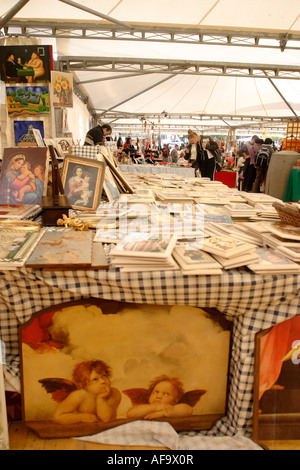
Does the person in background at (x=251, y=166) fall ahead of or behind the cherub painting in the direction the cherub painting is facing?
behind

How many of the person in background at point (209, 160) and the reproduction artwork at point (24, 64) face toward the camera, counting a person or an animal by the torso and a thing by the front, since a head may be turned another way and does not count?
1

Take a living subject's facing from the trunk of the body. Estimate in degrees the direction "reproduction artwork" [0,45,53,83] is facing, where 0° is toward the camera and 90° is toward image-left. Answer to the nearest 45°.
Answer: approximately 0°

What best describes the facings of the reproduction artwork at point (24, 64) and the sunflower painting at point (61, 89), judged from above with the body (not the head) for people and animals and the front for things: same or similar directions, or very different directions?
same or similar directions

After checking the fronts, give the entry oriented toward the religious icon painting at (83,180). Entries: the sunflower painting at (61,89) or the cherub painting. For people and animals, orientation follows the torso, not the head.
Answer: the sunflower painting

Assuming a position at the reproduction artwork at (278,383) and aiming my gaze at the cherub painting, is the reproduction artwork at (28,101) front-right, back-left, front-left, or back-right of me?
front-right

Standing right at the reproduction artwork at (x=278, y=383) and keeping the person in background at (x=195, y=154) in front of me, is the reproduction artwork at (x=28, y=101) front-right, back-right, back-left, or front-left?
front-left

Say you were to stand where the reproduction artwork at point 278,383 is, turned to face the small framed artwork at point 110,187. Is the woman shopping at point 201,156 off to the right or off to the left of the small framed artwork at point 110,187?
right
